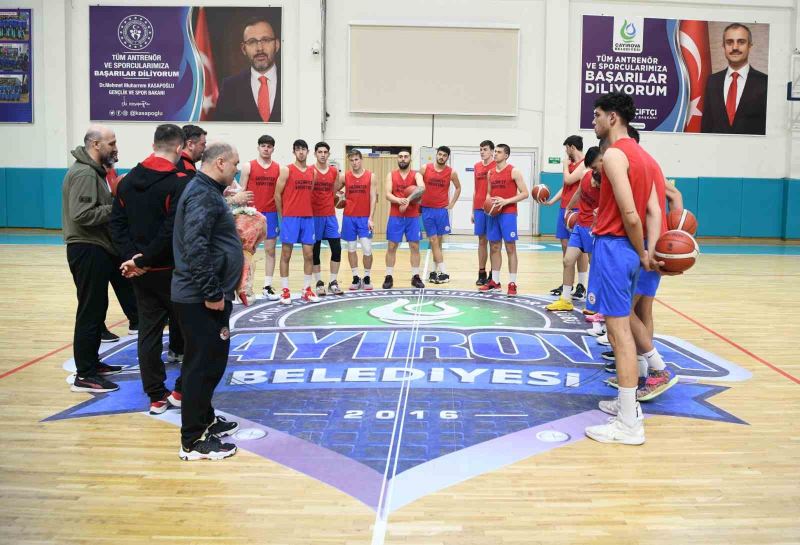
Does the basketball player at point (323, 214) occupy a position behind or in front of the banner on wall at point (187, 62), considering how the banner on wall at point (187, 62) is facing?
in front

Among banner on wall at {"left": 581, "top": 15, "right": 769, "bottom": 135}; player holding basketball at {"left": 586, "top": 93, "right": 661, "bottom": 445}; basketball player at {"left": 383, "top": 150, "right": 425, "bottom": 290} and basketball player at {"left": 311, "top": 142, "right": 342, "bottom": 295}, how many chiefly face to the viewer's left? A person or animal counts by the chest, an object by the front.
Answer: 1

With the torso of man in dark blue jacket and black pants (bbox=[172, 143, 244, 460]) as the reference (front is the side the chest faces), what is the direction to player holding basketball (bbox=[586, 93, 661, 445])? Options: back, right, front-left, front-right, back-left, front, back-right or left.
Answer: front

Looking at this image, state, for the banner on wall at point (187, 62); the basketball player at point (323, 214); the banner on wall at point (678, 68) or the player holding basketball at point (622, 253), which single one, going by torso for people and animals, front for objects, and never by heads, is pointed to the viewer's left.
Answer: the player holding basketball

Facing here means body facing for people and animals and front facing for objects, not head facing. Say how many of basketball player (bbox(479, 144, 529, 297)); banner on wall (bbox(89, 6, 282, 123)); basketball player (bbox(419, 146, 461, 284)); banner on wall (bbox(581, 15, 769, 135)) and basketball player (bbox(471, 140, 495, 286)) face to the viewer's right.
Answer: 0

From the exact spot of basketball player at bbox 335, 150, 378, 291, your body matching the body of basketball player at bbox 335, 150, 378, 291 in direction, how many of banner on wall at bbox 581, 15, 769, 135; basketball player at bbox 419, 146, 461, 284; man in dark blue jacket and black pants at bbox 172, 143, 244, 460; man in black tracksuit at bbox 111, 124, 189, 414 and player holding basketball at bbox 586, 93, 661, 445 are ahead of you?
3

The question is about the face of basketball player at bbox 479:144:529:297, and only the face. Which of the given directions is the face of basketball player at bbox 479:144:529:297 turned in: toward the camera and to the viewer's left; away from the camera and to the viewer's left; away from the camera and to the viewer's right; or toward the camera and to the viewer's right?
toward the camera and to the viewer's left

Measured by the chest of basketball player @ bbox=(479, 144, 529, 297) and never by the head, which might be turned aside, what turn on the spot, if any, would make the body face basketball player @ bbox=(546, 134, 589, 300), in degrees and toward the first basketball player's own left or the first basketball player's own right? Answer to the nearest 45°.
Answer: approximately 90° to the first basketball player's own left

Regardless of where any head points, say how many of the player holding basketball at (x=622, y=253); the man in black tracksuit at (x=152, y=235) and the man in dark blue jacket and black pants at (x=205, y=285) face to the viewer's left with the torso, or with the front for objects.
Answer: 1

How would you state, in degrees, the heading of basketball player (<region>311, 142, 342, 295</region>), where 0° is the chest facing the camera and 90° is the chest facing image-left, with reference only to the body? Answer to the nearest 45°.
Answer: approximately 0°

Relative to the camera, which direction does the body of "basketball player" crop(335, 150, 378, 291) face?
toward the camera

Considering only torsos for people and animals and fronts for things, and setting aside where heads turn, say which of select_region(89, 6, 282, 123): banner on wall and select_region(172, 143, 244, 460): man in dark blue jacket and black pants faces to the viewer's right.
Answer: the man in dark blue jacket and black pants

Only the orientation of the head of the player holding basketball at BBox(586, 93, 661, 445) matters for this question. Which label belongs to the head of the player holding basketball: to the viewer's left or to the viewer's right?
to the viewer's left

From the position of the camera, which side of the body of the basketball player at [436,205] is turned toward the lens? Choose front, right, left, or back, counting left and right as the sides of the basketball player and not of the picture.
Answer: front

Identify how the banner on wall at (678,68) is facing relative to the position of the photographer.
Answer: facing the viewer

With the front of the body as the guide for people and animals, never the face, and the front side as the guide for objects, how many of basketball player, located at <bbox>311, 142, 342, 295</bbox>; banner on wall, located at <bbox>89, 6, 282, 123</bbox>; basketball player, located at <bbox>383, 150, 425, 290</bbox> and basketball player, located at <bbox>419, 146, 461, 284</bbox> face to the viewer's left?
0

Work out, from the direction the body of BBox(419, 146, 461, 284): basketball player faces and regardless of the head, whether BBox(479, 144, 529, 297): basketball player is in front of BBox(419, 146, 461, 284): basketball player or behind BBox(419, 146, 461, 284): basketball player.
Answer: in front

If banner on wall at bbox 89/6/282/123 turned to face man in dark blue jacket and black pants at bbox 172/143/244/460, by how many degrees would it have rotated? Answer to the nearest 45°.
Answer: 0° — it already faces them

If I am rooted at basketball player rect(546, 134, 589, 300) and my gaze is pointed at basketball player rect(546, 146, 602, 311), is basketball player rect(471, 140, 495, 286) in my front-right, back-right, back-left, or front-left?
back-right
